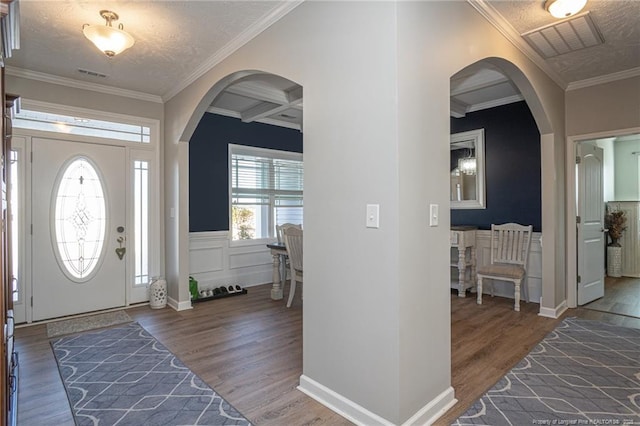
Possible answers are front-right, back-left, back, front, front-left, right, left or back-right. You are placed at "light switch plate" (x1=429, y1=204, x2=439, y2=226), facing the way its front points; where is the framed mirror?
back-left

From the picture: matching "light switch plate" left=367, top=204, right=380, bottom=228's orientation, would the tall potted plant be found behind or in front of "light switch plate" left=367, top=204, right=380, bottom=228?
behind

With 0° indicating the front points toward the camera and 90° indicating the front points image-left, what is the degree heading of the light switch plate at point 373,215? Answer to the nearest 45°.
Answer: approximately 45°

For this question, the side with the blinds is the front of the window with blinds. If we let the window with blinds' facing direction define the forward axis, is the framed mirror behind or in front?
in front

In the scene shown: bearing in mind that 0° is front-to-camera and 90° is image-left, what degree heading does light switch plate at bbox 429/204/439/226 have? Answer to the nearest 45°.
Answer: approximately 315°

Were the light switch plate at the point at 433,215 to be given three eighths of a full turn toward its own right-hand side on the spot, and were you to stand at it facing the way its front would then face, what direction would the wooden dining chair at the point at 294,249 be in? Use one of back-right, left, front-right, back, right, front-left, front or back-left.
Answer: front-right

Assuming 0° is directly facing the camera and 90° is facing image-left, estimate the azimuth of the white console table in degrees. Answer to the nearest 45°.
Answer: approximately 45°

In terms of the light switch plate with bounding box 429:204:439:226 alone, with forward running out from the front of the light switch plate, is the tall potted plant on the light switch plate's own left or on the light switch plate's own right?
on the light switch plate's own left

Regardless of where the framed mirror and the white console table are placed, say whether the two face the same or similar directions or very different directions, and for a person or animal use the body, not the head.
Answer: same or similar directions

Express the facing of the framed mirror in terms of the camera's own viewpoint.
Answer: facing the viewer and to the left of the viewer

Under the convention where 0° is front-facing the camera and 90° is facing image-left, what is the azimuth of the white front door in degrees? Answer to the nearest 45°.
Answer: approximately 315°

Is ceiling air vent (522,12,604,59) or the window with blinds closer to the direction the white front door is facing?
the ceiling air vent

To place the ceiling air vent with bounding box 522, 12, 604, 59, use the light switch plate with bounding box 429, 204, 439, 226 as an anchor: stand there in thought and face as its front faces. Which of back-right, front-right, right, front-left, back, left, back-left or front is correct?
left

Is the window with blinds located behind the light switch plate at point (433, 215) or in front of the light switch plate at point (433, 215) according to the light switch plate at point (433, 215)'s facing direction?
behind

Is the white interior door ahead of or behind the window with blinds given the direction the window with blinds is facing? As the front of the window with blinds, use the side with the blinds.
ahead

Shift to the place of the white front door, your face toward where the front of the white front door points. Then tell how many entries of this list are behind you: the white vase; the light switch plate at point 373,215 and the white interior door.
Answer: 0
